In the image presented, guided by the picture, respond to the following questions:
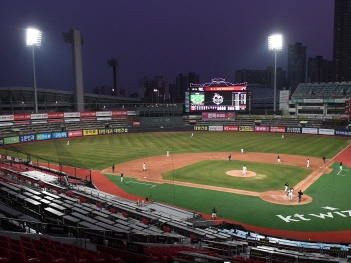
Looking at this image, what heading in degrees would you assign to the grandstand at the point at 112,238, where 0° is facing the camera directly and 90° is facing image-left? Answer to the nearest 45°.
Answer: approximately 225°

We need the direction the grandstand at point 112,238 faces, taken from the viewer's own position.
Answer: facing away from the viewer and to the right of the viewer
